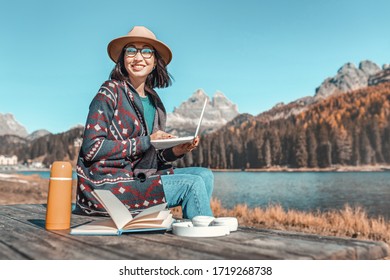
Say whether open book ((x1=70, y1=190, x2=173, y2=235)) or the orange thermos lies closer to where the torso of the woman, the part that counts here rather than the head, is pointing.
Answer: the open book

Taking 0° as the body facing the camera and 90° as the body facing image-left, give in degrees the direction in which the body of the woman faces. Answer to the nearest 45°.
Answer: approximately 315°

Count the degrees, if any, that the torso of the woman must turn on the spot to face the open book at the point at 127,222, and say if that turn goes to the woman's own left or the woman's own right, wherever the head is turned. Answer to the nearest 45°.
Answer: approximately 45° to the woman's own right

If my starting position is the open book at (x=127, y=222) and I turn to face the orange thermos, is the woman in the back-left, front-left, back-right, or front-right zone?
front-right

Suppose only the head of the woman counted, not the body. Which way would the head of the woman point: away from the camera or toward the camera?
toward the camera

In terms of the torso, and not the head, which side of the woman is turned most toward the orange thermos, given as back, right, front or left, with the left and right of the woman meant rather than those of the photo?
right
